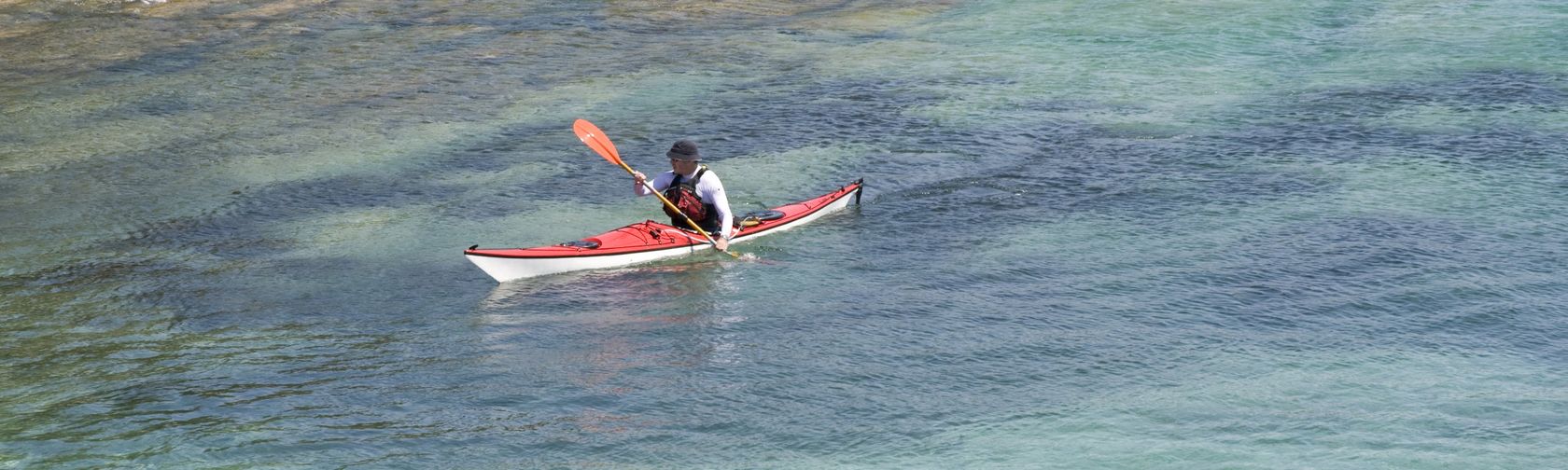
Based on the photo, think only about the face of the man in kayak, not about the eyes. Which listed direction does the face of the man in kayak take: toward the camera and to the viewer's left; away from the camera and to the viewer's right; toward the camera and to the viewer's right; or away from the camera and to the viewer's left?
toward the camera and to the viewer's left

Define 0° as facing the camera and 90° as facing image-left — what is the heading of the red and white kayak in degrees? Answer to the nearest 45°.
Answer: approximately 45°
